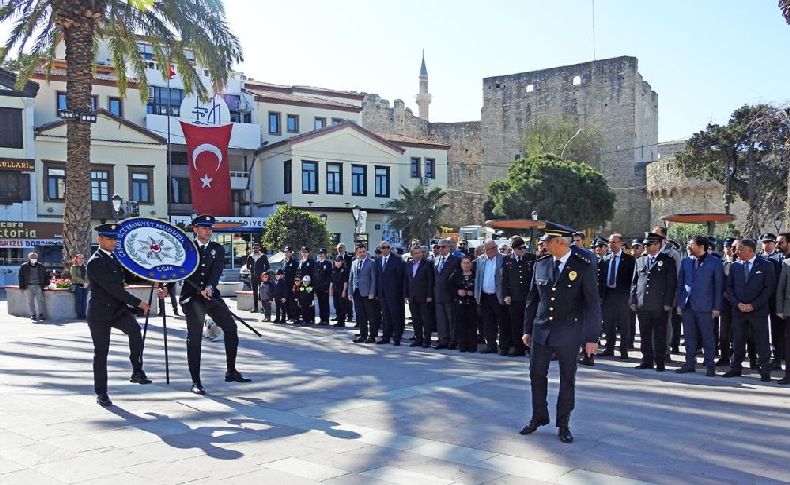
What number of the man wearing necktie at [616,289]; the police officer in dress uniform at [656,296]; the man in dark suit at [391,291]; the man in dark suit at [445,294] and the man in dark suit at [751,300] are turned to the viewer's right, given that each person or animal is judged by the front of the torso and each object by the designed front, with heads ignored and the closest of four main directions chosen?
0

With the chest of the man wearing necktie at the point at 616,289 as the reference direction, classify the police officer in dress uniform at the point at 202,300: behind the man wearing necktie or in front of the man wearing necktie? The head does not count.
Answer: in front

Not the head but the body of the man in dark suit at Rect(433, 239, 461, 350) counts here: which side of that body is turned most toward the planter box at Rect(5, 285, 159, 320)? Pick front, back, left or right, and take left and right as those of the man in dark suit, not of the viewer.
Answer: right

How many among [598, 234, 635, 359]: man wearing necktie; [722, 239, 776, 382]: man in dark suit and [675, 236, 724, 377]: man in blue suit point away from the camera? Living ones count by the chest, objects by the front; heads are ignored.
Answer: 0

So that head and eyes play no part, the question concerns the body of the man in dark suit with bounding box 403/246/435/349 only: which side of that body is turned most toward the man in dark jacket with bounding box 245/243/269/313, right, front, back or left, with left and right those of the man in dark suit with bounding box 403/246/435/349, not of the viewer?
right

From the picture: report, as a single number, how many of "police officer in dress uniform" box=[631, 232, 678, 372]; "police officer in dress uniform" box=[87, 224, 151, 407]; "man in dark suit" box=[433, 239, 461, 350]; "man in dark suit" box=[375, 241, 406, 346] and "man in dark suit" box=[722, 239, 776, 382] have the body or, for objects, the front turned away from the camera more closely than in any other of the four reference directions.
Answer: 0

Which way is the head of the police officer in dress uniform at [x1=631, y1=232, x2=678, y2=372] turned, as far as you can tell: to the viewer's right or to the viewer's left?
to the viewer's left

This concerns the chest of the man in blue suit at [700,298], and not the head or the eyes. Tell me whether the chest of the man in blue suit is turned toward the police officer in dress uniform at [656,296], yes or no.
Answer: no

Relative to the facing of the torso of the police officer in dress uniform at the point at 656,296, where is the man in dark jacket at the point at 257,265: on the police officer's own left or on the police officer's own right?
on the police officer's own right

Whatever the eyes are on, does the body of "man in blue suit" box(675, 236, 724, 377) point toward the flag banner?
no

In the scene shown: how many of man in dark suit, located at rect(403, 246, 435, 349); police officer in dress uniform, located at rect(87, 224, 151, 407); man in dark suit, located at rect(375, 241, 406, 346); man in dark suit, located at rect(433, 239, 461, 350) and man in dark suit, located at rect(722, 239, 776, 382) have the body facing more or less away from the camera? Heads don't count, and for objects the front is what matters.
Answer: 0

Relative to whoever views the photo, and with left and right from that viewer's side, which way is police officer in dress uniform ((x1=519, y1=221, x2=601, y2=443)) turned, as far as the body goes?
facing the viewer and to the left of the viewer

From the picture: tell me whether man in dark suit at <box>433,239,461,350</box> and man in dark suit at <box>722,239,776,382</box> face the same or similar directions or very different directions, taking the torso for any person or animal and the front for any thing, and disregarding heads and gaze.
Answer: same or similar directions

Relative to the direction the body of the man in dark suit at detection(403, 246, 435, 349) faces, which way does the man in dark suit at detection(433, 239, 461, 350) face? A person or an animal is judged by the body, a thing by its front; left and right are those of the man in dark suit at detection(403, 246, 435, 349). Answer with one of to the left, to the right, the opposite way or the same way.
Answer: the same way

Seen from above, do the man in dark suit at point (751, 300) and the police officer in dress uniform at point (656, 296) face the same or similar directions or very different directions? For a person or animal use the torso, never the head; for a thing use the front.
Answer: same or similar directions

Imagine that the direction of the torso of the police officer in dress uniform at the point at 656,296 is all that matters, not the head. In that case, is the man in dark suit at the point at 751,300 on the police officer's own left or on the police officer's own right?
on the police officer's own left

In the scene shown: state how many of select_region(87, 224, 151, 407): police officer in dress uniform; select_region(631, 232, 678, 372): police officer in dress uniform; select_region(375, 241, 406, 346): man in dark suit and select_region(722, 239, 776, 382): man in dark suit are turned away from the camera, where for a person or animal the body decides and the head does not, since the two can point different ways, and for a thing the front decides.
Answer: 0

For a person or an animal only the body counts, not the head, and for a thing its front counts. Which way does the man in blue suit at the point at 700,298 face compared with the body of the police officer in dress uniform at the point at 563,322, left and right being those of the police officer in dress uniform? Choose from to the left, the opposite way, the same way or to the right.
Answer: the same way

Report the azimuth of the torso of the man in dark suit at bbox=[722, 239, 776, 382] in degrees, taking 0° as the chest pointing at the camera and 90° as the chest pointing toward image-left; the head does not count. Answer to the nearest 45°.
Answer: approximately 45°

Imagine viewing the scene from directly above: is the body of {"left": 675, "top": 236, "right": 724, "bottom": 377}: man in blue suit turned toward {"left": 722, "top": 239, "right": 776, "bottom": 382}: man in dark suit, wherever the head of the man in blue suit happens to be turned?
no
